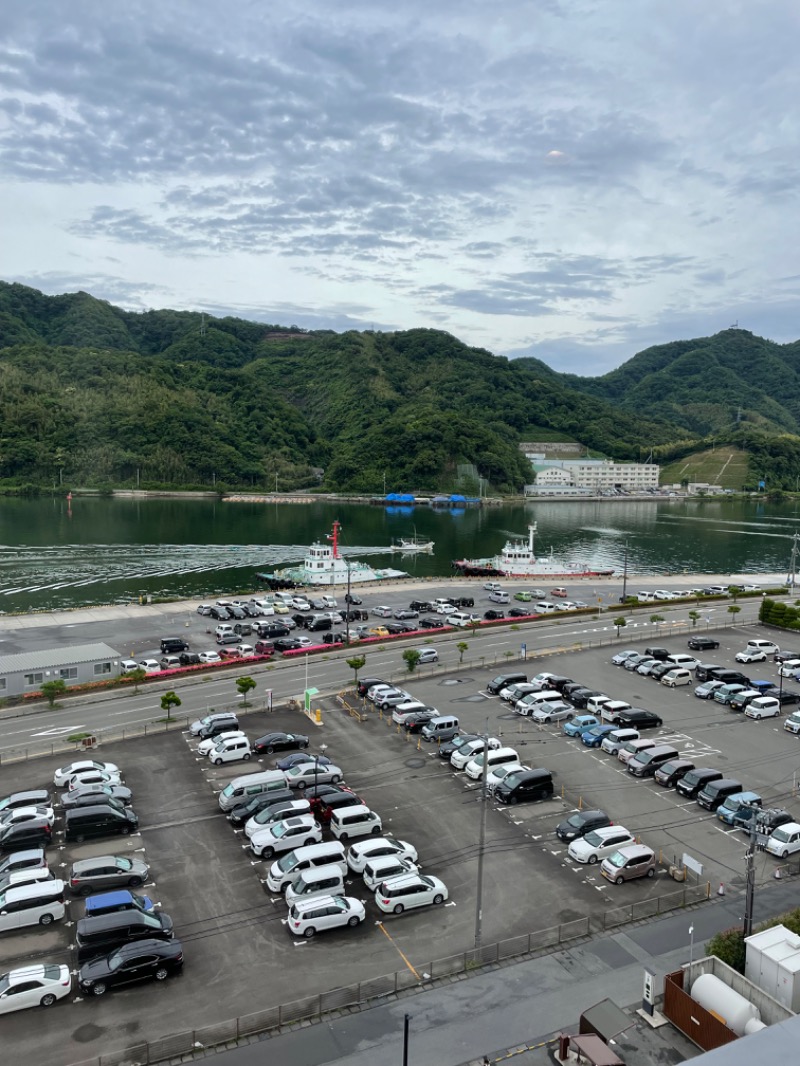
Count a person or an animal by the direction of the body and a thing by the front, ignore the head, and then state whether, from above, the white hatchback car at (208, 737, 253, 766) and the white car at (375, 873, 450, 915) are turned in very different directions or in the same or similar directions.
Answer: very different directions

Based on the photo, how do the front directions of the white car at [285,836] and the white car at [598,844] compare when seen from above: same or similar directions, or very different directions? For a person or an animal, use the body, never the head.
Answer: same or similar directions

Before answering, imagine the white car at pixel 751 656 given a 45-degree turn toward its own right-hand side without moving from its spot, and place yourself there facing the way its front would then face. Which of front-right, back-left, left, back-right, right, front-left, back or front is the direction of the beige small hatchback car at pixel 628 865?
left

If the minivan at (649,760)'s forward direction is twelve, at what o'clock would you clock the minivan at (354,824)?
the minivan at (354,824) is roughly at 12 o'clock from the minivan at (649,760).

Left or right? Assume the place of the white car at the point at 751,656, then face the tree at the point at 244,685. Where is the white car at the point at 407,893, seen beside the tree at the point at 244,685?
left

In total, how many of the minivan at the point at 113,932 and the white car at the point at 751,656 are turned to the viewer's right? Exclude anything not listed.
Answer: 1

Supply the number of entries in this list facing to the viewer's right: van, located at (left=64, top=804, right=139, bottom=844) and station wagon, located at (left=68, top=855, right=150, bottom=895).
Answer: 2

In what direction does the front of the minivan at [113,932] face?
to the viewer's right

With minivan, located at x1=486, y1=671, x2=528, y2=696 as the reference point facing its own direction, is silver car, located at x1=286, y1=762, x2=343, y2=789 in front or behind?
in front

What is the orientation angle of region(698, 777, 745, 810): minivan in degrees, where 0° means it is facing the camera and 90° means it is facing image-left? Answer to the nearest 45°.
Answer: approximately 45°

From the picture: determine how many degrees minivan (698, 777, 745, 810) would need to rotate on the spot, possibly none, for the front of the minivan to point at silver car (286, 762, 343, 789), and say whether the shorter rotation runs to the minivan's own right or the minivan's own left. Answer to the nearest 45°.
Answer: approximately 45° to the minivan's own right

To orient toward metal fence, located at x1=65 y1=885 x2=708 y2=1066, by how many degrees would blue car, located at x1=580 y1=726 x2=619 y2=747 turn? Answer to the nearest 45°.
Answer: approximately 45° to its left

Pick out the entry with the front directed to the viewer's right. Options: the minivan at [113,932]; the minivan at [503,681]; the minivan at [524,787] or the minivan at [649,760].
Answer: the minivan at [113,932]

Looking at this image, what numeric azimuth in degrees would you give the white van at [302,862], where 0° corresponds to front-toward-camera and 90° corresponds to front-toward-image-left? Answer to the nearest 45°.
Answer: approximately 45°

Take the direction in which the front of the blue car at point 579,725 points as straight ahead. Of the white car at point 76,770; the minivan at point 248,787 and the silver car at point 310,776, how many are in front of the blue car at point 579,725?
3

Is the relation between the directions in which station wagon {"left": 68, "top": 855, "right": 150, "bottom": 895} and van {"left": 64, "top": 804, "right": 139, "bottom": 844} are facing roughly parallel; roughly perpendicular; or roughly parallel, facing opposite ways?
roughly parallel

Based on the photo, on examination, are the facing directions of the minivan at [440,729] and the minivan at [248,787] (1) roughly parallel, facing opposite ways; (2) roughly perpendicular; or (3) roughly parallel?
roughly parallel

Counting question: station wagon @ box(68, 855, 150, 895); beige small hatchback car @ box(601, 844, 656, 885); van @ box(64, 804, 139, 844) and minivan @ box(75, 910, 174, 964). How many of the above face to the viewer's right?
3
